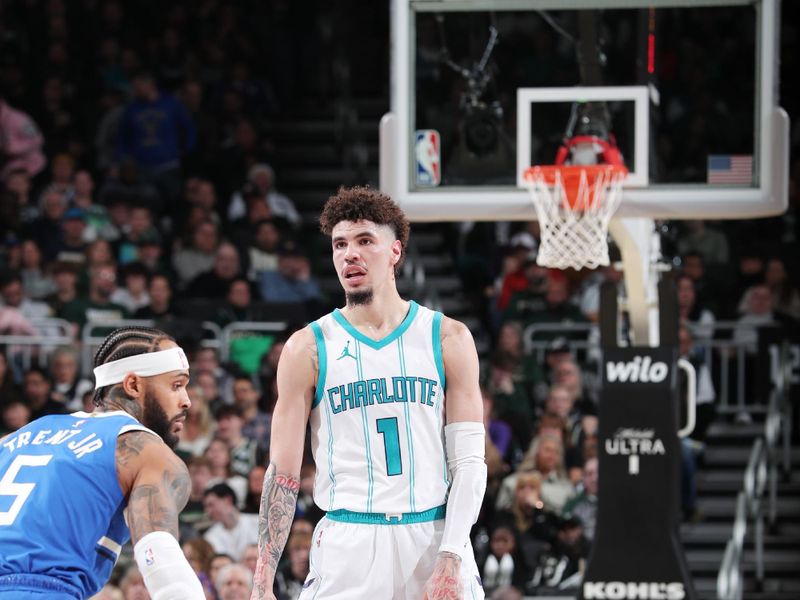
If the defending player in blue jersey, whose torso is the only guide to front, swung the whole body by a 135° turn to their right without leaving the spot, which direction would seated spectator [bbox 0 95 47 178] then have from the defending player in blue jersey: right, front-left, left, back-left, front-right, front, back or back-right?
back

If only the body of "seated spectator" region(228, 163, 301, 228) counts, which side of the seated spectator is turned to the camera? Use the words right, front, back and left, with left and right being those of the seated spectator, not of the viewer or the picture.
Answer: front

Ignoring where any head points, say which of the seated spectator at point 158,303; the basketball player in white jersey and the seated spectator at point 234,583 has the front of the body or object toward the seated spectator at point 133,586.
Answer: the seated spectator at point 158,303

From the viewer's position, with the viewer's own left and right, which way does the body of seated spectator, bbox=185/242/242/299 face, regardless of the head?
facing the viewer

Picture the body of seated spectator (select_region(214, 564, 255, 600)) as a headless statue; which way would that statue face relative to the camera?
toward the camera

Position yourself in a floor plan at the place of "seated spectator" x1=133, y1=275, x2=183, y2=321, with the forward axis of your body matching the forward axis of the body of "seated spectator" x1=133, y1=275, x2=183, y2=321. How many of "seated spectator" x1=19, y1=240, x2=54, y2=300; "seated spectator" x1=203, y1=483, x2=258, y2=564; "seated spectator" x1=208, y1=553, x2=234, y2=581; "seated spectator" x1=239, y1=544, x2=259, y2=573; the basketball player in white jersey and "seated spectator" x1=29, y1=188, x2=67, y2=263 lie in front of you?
4

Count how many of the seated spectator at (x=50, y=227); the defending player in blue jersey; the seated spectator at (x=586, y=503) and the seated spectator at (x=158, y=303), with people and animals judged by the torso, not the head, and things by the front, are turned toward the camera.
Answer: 3

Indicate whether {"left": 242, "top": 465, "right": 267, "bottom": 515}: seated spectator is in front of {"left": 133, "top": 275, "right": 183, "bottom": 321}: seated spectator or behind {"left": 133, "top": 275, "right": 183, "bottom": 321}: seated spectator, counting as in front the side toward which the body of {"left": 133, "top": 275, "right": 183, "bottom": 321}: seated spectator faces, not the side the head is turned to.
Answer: in front

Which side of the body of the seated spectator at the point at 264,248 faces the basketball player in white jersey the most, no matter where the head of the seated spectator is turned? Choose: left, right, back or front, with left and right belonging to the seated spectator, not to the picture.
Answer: front

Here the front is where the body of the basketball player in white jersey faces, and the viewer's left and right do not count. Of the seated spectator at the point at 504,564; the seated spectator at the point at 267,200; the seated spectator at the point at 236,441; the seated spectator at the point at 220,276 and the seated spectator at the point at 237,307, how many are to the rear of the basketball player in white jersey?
5
